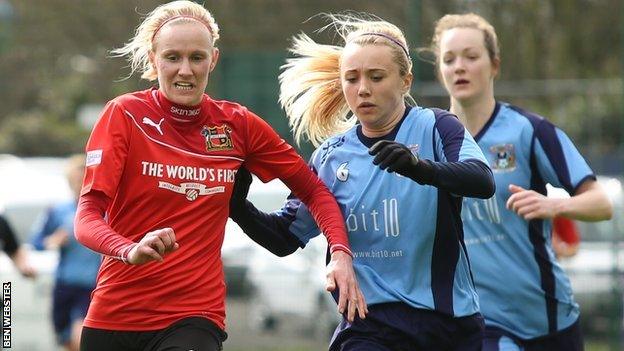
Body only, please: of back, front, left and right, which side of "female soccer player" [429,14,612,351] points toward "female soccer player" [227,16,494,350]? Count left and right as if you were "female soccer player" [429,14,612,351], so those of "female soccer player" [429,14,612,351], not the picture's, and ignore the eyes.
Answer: front

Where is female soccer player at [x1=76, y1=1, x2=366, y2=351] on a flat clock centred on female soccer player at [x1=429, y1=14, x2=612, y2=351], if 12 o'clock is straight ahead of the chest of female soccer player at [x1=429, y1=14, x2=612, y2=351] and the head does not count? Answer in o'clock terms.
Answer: female soccer player at [x1=76, y1=1, x2=366, y2=351] is roughly at 12 o'clock from female soccer player at [x1=429, y1=14, x2=612, y2=351].

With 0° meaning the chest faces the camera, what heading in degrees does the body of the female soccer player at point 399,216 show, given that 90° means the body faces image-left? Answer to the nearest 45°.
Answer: approximately 45°

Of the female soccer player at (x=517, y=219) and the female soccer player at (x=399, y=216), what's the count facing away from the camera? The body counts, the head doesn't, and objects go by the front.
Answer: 0

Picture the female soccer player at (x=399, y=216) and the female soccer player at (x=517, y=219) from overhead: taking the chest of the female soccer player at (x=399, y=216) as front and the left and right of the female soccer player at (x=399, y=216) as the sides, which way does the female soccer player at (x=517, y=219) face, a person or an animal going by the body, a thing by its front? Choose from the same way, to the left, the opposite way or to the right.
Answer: the same way

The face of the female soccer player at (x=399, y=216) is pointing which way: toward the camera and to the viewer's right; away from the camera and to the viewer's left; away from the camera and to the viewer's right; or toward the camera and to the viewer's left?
toward the camera and to the viewer's left

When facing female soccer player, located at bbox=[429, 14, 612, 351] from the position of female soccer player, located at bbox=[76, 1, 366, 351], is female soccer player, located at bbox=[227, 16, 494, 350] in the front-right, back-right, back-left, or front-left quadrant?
front-right

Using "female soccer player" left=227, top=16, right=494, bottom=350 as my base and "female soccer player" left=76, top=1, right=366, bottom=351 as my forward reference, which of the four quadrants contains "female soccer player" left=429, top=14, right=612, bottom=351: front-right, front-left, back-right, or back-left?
back-right

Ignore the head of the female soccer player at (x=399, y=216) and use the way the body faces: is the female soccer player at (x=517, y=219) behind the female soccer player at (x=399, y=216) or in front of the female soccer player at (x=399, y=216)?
behind

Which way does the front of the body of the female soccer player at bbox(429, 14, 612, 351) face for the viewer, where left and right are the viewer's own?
facing the viewer and to the left of the viewer

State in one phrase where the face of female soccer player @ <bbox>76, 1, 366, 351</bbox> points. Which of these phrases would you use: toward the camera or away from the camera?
toward the camera

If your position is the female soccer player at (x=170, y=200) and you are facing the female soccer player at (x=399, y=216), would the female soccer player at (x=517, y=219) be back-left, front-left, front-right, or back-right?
front-left
